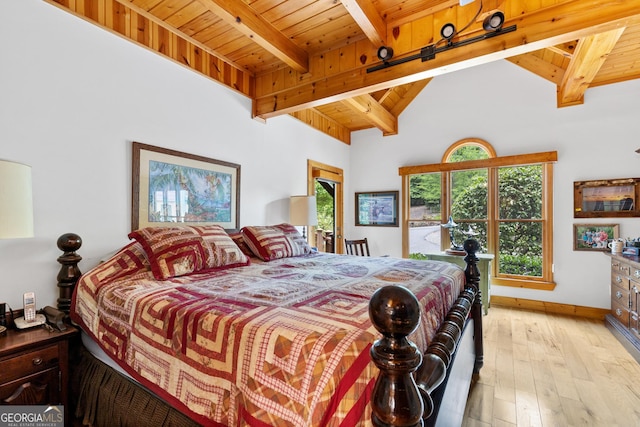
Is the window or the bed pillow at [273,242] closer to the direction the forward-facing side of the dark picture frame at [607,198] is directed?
the bed pillow

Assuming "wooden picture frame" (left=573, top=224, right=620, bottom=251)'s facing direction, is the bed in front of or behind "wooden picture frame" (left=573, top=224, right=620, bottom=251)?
in front

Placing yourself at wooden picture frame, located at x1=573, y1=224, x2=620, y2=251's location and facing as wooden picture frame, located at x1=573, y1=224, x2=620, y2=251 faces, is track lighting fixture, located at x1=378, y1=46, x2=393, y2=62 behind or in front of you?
in front

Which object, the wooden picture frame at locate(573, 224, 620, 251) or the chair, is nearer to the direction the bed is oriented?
the wooden picture frame

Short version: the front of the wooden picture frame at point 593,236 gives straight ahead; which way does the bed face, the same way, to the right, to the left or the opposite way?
to the left

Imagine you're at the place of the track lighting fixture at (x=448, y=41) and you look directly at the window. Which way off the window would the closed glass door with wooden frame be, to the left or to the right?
left

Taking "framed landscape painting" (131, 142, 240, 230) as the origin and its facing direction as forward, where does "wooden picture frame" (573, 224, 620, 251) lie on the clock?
The wooden picture frame is roughly at 11 o'clock from the framed landscape painting.

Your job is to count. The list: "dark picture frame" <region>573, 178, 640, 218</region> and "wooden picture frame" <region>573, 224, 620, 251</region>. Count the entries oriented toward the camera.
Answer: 2

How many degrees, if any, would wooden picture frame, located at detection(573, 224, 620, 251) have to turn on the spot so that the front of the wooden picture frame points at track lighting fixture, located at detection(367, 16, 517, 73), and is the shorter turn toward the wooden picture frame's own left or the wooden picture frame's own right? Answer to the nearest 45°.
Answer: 0° — it already faces it

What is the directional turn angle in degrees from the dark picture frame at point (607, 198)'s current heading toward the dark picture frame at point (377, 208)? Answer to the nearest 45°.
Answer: approximately 90° to its right

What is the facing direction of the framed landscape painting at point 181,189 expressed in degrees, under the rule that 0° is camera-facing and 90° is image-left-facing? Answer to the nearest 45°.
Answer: approximately 315°
